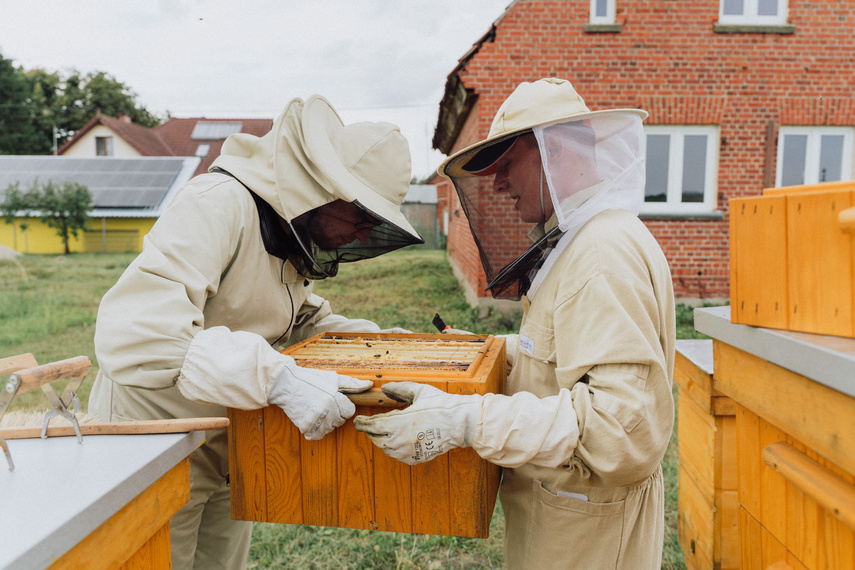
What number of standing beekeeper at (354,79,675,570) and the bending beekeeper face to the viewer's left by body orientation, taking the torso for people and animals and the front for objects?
1

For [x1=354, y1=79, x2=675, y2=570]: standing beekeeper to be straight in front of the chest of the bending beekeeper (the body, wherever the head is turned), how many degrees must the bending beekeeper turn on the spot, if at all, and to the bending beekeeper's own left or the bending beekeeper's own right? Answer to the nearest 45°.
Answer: approximately 45° to the bending beekeeper's own right

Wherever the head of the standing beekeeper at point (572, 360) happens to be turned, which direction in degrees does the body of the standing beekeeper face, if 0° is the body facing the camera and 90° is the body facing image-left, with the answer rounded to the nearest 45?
approximately 90°

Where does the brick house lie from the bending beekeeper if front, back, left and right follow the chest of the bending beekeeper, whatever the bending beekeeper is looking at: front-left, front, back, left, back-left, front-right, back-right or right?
front-left

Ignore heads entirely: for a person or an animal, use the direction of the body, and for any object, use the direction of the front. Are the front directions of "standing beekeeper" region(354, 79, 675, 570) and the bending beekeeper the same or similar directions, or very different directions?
very different directions

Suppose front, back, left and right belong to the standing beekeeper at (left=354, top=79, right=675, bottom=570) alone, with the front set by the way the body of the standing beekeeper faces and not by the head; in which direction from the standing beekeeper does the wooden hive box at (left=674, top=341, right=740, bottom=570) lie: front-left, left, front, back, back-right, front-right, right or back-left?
back-right

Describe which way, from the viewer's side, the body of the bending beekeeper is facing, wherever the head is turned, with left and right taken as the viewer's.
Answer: facing to the right of the viewer

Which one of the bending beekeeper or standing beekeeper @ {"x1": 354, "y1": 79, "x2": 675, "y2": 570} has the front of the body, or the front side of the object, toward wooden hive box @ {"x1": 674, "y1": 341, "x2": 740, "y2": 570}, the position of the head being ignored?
the bending beekeeper
